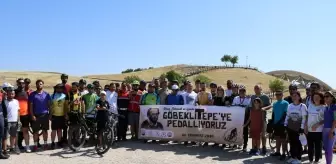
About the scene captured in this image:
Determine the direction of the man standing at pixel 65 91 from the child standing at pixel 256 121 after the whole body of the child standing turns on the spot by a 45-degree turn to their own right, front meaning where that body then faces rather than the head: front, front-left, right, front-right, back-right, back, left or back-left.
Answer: front-right

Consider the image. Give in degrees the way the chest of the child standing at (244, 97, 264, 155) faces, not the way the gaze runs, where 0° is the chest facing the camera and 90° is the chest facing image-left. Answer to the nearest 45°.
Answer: approximately 0°

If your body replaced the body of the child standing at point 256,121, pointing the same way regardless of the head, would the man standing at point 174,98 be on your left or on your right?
on your right

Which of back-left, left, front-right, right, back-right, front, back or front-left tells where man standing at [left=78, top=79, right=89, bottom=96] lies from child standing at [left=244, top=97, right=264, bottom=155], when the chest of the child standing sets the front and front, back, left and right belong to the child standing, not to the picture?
right

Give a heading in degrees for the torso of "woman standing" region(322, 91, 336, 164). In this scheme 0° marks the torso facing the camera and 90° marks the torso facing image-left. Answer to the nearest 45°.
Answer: approximately 45°

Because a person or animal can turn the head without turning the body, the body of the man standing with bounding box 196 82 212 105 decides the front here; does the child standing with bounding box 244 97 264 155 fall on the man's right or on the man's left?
on the man's left

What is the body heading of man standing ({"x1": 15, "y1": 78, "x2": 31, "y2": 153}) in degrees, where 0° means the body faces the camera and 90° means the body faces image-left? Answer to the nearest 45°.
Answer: approximately 0°

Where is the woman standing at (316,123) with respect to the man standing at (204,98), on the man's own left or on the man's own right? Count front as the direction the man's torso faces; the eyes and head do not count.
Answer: on the man's own left

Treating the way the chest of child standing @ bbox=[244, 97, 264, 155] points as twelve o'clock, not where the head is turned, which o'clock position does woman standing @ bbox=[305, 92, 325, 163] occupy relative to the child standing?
The woman standing is roughly at 10 o'clock from the child standing.
